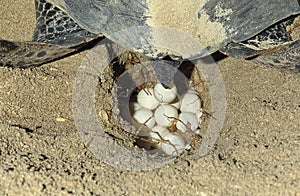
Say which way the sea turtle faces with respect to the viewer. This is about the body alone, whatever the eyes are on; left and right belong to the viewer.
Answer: facing away from the viewer
